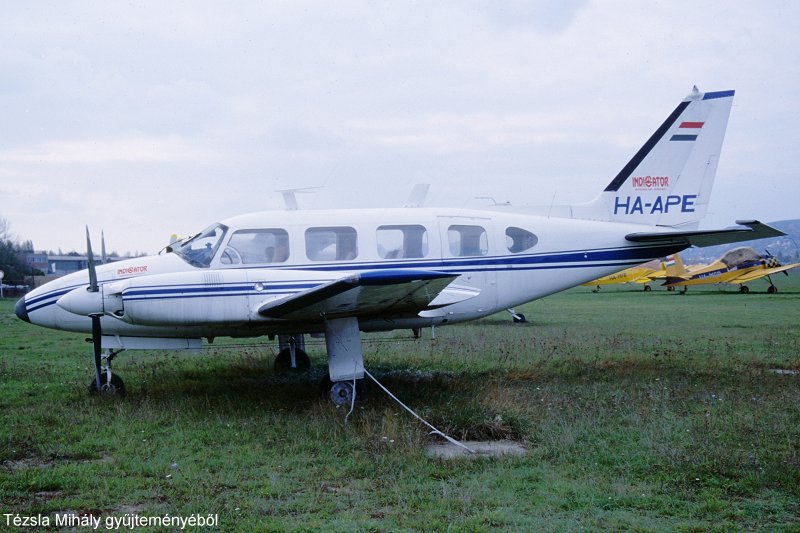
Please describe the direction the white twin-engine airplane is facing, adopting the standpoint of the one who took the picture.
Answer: facing to the left of the viewer

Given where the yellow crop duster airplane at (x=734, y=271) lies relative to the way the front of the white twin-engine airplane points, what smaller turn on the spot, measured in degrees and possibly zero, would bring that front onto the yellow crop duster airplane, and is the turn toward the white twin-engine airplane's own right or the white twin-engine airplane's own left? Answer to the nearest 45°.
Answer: approximately 135° to the white twin-engine airplane's own right
